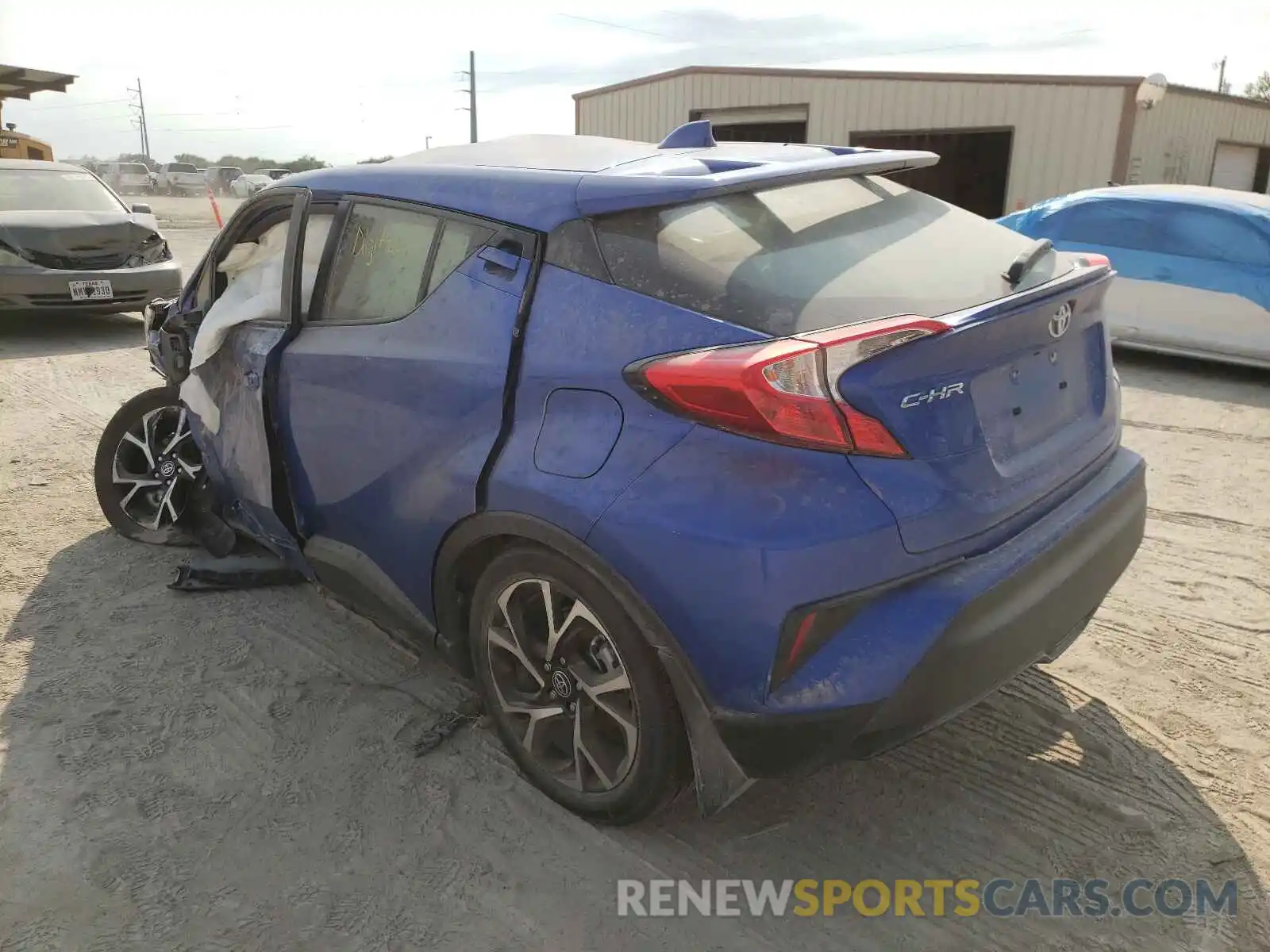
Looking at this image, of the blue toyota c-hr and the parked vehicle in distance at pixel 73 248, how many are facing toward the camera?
1

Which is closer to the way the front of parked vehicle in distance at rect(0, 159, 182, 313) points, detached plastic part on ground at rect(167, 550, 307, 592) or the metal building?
the detached plastic part on ground

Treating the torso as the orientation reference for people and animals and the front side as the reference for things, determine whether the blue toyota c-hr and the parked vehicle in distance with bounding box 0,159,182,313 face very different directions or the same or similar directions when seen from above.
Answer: very different directions

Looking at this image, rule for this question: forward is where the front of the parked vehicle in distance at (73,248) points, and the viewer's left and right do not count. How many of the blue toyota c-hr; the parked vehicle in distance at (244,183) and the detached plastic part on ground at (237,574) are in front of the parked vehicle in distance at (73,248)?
2

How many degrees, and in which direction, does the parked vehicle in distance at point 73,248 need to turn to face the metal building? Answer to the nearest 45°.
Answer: approximately 90° to its left

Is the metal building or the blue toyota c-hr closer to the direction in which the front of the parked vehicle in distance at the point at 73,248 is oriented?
the blue toyota c-hr

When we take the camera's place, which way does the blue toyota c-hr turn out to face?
facing away from the viewer and to the left of the viewer

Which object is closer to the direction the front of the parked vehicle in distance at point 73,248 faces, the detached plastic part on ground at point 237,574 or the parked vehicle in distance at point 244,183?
the detached plastic part on ground

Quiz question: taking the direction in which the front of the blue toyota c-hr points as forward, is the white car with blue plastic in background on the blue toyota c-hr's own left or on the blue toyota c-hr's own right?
on the blue toyota c-hr's own right

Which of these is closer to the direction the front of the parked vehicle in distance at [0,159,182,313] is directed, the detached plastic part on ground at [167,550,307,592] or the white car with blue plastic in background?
the detached plastic part on ground

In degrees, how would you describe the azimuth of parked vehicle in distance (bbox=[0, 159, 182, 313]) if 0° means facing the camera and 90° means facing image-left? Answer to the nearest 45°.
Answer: approximately 0°

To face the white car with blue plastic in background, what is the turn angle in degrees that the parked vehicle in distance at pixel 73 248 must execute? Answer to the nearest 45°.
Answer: approximately 45° to its left
